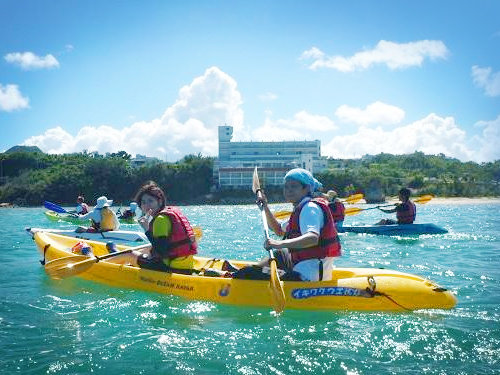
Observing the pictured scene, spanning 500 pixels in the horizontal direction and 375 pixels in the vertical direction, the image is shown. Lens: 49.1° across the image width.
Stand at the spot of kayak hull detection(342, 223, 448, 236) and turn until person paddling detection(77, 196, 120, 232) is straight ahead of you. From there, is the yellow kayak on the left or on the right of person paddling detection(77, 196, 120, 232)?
left

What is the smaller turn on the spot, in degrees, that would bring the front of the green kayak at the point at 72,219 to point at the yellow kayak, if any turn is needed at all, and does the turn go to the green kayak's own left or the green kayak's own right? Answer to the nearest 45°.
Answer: approximately 90° to the green kayak's own left

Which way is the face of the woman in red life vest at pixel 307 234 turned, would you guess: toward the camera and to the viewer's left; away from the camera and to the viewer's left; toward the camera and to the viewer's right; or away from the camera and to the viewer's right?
toward the camera and to the viewer's left

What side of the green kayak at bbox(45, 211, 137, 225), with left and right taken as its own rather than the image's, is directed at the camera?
left
